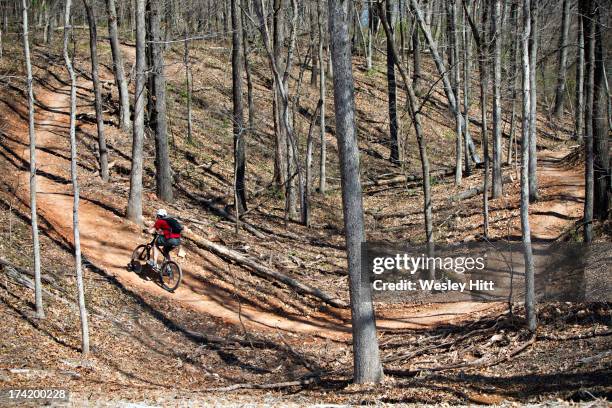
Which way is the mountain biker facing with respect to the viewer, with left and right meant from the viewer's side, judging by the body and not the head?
facing away from the viewer and to the left of the viewer

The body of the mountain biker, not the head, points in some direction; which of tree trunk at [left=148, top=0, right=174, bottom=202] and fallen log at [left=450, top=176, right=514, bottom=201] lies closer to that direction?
the tree trunk

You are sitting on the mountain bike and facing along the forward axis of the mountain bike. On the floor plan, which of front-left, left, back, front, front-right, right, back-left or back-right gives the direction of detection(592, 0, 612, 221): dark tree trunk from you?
back-right

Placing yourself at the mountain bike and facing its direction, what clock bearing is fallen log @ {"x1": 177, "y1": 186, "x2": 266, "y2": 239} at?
The fallen log is roughly at 2 o'clock from the mountain bike.

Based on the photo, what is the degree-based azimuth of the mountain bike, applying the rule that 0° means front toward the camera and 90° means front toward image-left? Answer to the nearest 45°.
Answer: approximately 135°

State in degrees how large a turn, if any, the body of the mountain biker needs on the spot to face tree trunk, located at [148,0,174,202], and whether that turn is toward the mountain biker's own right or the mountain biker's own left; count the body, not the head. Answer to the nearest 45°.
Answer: approximately 45° to the mountain biker's own right

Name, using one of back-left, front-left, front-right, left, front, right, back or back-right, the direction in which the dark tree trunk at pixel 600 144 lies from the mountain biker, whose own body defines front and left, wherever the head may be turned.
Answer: back-right

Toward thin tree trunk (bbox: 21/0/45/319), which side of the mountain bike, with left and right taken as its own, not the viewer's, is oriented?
left

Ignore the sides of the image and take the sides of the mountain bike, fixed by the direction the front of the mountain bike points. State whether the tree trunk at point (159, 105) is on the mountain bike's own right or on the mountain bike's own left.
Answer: on the mountain bike's own right

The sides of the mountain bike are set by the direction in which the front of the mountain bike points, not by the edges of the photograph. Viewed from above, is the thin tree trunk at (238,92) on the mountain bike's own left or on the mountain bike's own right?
on the mountain bike's own right
